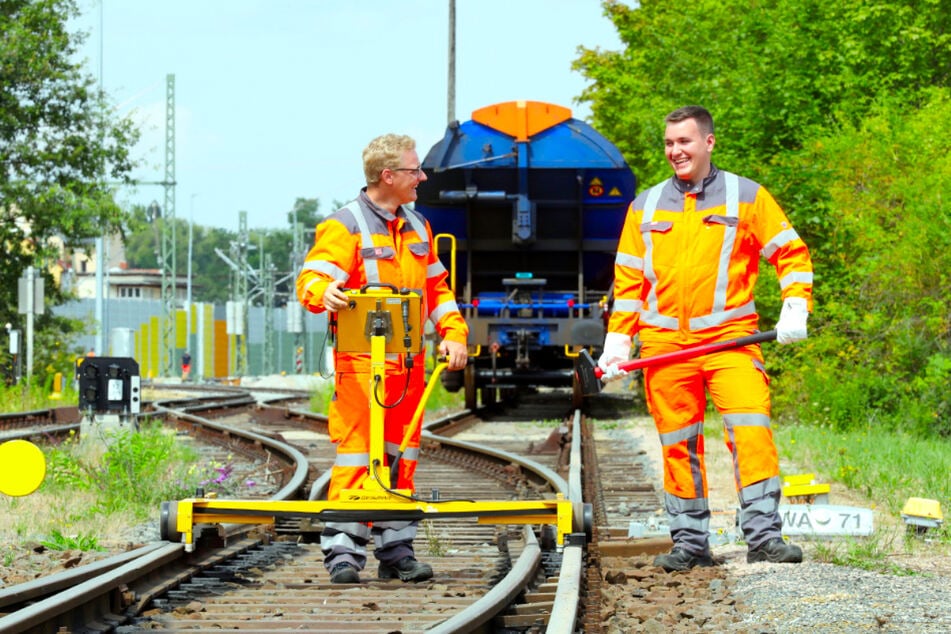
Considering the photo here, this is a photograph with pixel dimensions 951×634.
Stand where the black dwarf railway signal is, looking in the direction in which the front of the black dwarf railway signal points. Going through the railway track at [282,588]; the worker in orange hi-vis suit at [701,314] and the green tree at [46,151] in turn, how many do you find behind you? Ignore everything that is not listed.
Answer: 1

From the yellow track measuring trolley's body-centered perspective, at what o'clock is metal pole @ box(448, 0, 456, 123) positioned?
The metal pole is roughly at 6 o'clock from the yellow track measuring trolley.

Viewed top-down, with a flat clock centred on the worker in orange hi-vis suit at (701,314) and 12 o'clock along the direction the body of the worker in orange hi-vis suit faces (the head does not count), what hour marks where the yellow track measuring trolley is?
The yellow track measuring trolley is roughly at 2 o'clock from the worker in orange hi-vis suit.

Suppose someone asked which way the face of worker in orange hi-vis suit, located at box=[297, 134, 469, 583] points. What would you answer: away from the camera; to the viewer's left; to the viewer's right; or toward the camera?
to the viewer's right

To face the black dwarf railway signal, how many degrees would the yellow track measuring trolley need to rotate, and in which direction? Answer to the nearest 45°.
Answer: approximately 180°

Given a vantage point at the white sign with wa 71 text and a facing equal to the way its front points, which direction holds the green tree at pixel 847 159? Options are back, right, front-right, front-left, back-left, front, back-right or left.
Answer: back

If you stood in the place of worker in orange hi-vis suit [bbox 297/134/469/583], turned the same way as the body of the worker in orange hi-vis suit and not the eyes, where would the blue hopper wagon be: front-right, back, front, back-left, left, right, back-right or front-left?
back-left

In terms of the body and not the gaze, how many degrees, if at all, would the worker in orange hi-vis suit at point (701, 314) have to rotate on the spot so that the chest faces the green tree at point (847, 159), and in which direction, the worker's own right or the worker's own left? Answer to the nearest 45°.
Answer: approximately 180°

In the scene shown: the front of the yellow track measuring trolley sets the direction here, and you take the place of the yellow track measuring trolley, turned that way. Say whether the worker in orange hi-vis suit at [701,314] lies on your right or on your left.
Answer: on your left

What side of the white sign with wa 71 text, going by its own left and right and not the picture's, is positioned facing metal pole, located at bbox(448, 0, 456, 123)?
back
